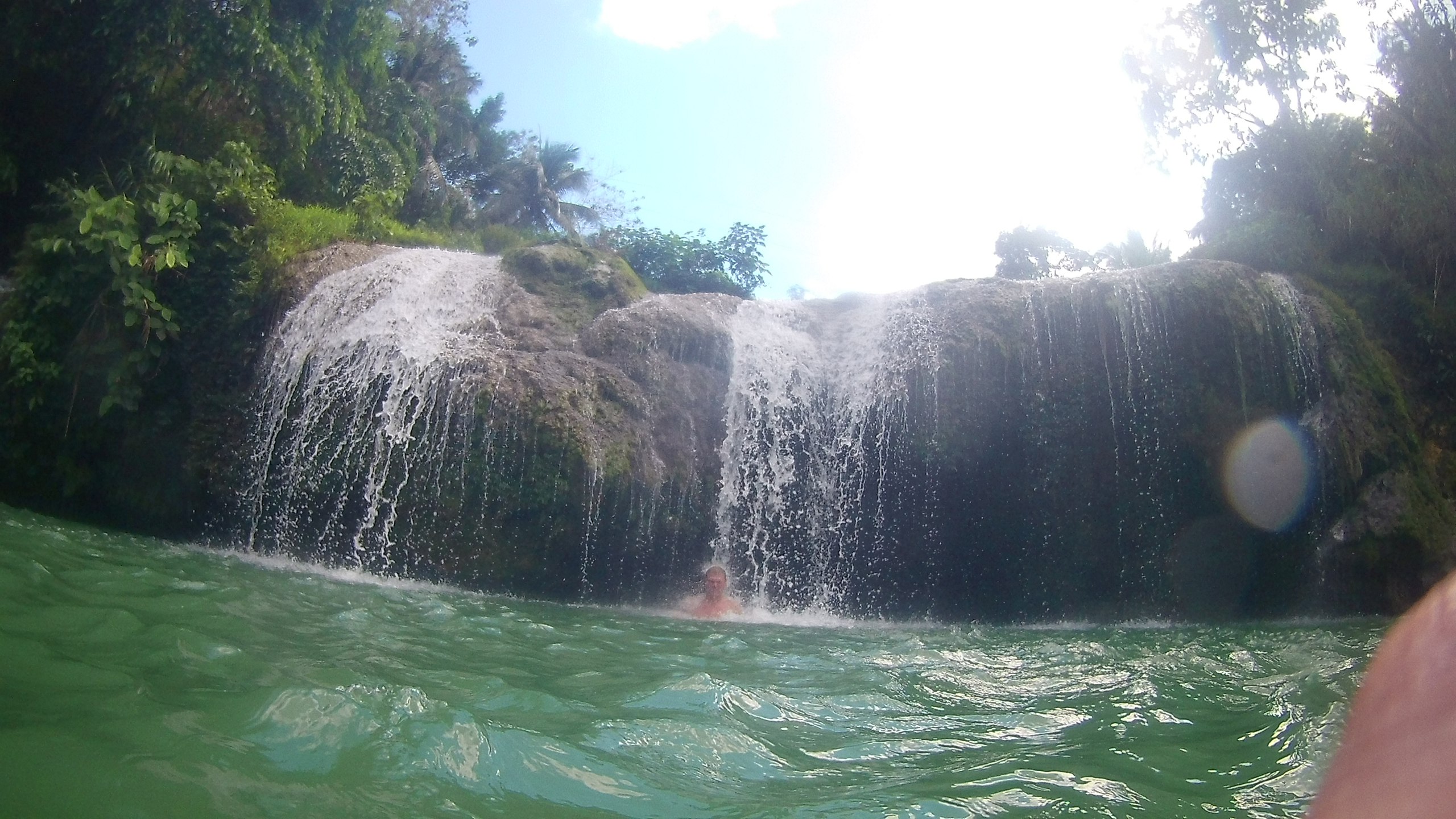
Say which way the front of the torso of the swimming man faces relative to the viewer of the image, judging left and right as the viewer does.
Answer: facing the viewer

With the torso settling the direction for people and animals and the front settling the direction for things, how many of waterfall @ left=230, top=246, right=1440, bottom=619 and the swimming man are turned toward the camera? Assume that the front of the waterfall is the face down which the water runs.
2

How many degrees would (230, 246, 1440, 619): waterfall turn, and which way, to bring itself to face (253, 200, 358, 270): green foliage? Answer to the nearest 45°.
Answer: approximately 90° to its right

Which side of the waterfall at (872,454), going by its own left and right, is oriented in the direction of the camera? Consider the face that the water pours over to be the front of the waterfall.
front

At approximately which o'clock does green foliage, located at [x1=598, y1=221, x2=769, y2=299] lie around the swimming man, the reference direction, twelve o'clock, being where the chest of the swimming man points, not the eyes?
The green foliage is roughly at 6 o'clock from the swimming man.

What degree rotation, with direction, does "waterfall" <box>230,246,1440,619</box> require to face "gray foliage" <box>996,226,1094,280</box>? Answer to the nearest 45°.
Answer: approximately 180°

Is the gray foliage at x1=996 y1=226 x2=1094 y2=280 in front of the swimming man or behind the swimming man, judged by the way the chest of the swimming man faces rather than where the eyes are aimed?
behind

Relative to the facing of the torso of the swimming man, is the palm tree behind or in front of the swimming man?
behind

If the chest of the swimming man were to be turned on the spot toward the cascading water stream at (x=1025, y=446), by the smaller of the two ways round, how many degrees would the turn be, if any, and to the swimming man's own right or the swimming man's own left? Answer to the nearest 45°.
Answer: approximately 135° to the swimming man's own left
